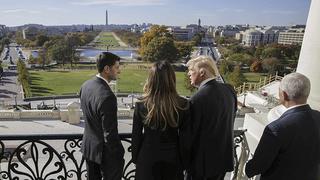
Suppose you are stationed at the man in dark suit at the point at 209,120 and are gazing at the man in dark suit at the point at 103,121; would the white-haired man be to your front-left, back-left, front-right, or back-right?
back-left

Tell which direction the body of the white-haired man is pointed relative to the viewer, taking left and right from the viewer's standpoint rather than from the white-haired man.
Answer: facing away from the viewer and to the left of the viewer

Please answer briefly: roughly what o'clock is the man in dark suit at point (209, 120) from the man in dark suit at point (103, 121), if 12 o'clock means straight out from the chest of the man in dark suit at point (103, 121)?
the man in dark suit at point (209, 120) is roughly at 2 o'clock from the man in dark suit at point (103, 121).

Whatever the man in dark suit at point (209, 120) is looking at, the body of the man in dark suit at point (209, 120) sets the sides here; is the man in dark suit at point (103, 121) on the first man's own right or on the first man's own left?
on the first man's own left

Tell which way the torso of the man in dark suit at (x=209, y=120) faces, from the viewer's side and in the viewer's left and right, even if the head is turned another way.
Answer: facing away from the viewer and to the left of the viewer

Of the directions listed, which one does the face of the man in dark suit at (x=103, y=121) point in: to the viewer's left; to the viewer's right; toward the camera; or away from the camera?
to the viewer's right

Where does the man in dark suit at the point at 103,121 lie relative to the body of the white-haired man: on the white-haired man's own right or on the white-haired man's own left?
on the white-haired man's own left

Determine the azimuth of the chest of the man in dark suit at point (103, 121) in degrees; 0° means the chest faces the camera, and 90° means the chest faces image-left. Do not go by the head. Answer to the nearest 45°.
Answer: approximately 225°
